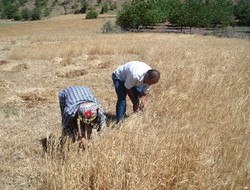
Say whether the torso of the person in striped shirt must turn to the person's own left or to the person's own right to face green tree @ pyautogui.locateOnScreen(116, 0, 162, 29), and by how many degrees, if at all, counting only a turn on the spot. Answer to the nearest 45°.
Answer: approximately 135° to the person's own left

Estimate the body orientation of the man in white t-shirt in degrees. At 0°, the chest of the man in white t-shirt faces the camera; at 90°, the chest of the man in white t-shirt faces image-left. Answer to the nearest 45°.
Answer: approximately 315°

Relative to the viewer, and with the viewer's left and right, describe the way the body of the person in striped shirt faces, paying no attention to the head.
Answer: facing the viewer and to the right of the viewer

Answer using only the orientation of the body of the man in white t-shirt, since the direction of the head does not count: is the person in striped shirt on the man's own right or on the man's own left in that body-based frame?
on the man's own right

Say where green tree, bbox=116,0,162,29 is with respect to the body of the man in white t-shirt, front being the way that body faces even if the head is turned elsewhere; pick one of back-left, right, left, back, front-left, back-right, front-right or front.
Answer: back-left

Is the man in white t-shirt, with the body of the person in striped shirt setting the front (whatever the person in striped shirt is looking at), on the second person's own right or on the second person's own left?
on the second person's own left

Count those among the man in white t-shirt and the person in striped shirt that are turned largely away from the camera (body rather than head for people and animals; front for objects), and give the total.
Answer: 0

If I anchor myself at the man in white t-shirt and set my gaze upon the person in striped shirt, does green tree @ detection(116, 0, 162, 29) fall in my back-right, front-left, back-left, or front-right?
back-right
